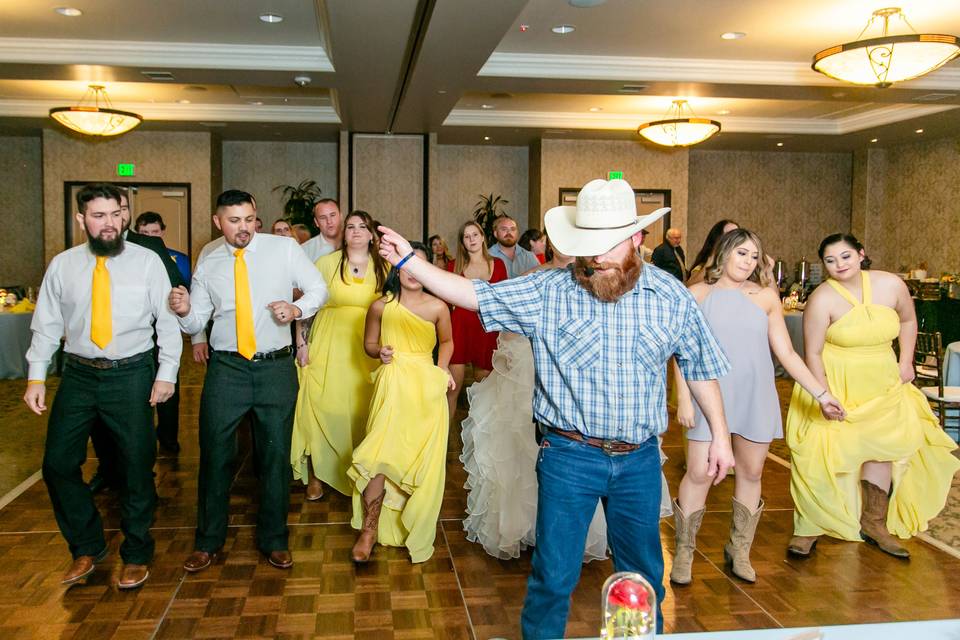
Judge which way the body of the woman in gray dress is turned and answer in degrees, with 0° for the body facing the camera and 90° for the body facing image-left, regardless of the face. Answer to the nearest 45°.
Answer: approximately 0°

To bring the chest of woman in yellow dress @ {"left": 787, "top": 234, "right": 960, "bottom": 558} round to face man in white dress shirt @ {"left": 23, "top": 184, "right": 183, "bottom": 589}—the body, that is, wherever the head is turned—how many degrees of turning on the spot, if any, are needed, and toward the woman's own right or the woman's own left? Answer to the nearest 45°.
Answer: approximately 45° to the woman's own right

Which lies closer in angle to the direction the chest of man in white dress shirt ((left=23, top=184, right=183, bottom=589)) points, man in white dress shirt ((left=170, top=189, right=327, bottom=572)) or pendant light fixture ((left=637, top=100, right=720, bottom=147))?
the man in white dress shirt

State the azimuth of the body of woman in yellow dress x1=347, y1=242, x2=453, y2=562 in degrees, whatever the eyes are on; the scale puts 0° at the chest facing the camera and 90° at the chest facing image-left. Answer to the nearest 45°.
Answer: approximately 0°

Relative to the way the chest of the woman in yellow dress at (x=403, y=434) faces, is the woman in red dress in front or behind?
behind

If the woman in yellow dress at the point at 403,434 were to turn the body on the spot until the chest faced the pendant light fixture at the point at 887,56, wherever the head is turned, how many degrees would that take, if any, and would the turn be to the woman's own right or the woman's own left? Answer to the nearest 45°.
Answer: approximately 135° to the woman's own left

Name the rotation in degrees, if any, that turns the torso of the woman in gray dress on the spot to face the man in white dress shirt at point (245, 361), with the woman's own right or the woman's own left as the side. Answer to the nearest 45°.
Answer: approximately 90° to the woman's own right

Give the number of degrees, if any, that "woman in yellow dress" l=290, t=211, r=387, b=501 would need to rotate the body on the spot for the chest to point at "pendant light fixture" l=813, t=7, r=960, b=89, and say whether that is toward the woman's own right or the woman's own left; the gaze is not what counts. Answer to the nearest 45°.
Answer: approximately 90° to the woman's own left

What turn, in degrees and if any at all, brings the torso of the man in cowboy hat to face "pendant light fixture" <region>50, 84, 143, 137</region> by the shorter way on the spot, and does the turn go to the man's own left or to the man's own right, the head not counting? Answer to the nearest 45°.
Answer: approximately 135° to the man's own right

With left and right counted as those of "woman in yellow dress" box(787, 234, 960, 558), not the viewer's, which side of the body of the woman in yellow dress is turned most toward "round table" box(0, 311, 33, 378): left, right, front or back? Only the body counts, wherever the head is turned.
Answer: right

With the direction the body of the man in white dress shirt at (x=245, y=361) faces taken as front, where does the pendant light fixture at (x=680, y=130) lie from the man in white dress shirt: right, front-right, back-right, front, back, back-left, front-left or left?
back-left

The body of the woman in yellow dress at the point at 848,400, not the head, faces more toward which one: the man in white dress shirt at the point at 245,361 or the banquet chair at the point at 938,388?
the man in white dress shirt
